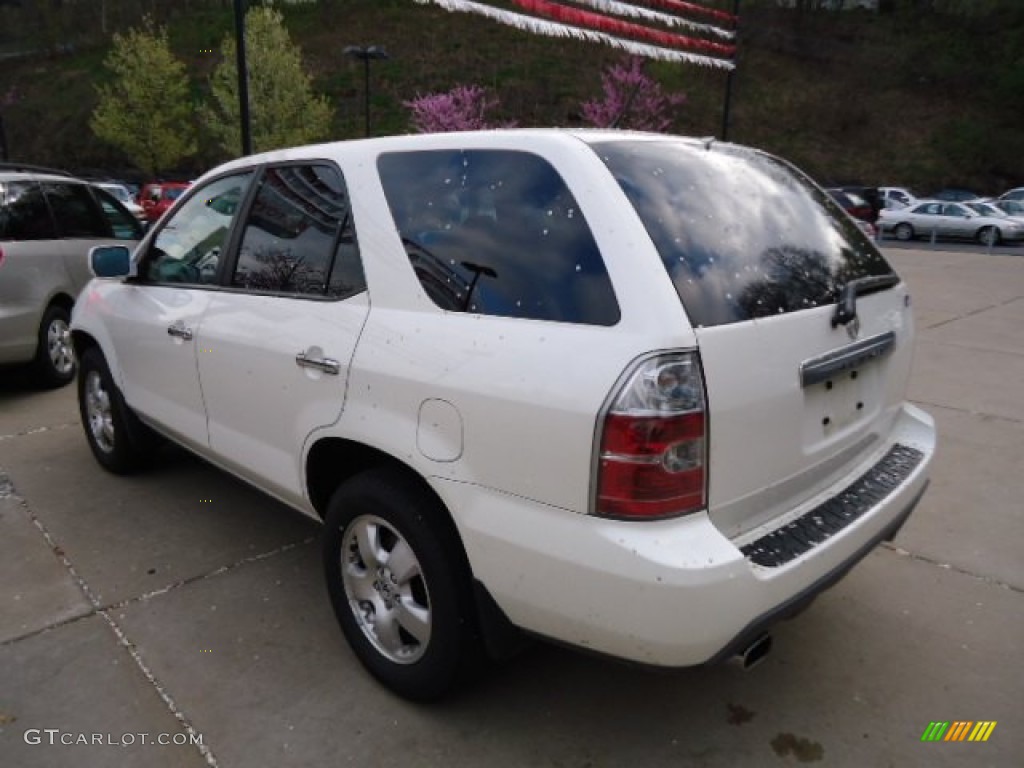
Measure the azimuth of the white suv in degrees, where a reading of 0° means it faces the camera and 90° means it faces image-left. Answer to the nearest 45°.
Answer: approximately 135°

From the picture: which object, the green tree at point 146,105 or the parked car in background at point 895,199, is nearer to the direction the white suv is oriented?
the green tree

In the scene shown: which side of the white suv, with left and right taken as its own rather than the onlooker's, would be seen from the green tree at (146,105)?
front

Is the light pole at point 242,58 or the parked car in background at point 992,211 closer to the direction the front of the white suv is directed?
the light pole

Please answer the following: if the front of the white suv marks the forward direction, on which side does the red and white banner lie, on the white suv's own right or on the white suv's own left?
on the white suv's own right

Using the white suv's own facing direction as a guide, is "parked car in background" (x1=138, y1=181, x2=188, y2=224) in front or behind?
in front

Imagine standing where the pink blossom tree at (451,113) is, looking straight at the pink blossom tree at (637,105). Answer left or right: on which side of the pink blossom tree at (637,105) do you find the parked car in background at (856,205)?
right

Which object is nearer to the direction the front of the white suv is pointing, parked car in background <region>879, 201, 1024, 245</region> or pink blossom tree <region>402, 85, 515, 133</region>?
the pink blossom tree

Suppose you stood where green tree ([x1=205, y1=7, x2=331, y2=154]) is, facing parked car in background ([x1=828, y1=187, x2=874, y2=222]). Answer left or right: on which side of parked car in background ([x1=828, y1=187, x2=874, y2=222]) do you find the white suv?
right

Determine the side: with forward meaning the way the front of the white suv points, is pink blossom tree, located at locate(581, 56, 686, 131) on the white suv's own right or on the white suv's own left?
on the white suv's own right

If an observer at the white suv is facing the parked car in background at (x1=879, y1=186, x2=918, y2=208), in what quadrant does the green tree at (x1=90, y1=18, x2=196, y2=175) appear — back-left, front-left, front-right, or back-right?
front-left

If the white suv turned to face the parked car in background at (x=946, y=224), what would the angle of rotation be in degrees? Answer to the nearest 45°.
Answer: approximately 90° to its right

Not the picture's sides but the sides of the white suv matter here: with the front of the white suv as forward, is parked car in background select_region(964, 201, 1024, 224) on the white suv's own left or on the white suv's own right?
on the white suv's own right

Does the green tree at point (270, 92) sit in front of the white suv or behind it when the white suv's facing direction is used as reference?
in front

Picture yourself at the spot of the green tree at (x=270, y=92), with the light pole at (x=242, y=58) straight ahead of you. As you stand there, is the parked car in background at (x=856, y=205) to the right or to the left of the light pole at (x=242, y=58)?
left
